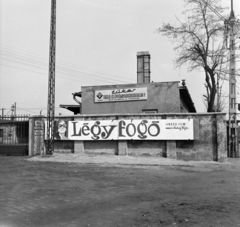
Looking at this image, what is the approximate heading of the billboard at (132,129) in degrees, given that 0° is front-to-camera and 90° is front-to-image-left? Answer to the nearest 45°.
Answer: approximately 0°

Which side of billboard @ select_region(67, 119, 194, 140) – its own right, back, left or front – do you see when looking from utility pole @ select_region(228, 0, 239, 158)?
left

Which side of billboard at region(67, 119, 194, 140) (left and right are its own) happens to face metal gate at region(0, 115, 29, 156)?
right

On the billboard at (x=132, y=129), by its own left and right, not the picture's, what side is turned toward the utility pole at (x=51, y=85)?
right

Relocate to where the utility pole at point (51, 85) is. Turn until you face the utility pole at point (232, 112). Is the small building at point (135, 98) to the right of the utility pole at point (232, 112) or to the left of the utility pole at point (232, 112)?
left

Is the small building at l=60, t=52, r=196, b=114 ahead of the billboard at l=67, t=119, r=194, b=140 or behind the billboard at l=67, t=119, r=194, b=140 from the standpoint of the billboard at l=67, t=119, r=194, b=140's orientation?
behind
